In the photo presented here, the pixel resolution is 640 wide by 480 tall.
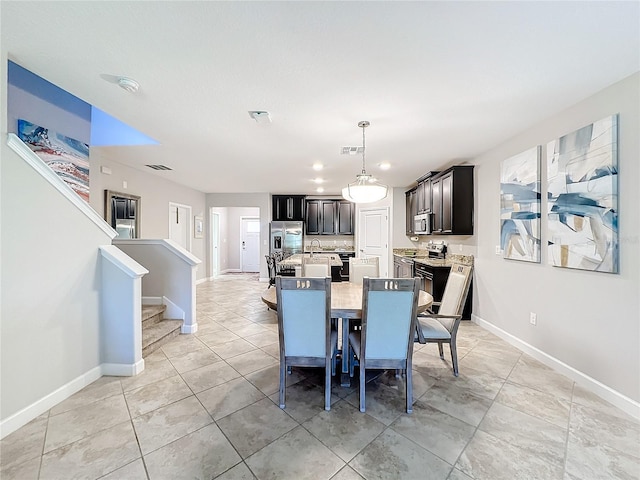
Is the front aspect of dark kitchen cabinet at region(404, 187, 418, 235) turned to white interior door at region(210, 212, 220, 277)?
yes

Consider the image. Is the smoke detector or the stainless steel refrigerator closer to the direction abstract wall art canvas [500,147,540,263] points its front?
the smoke detector

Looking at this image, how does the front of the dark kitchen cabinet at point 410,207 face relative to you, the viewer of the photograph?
facing to the left of the viewer

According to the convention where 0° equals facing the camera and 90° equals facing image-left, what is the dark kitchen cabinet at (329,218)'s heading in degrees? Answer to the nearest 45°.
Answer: approximately 0°

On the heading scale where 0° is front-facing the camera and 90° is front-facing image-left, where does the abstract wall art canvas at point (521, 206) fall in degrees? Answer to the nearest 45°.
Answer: approximately 45°

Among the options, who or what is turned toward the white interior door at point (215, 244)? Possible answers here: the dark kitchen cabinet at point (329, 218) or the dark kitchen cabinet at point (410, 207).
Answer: the dark kitchen cabinet at point (410, 207)

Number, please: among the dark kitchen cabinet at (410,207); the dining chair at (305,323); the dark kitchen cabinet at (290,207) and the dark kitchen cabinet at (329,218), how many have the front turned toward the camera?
2

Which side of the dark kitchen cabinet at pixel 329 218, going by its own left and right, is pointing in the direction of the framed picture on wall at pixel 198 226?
right

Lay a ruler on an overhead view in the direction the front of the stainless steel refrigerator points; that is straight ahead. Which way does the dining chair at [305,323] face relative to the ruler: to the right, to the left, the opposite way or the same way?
the opposite way

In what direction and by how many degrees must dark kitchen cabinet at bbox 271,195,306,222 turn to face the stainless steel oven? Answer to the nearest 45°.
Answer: approximately 45° to its left

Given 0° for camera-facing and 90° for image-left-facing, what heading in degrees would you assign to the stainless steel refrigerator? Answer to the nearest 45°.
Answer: approximately 0°

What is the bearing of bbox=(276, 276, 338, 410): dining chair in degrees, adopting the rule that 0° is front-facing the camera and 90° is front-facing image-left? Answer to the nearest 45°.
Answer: approximately 180°
